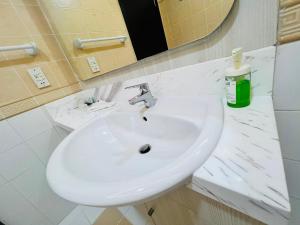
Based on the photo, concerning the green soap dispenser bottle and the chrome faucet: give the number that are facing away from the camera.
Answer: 0

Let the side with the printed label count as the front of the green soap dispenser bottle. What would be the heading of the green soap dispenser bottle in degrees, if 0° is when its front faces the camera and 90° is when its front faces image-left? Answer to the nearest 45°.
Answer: approximately 45°

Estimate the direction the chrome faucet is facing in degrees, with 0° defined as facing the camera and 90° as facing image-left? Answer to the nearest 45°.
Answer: approximately 45°
